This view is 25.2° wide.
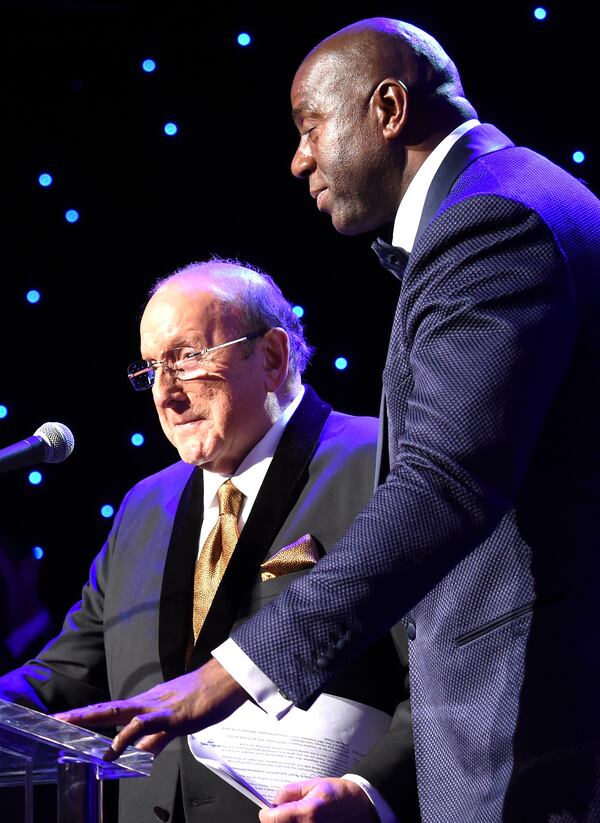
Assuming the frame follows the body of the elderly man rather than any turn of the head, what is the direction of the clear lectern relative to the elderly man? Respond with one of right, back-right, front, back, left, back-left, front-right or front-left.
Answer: front-left

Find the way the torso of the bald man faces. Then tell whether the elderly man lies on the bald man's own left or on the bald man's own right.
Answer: on the bald man's own right

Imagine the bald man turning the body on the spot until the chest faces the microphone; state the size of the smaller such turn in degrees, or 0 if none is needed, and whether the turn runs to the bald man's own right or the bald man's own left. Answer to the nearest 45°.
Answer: approximately 45° to the bald man's own right

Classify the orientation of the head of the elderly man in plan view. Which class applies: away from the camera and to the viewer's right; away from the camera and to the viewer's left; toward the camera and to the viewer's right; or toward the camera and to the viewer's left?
toward the camera and to the viewer's left

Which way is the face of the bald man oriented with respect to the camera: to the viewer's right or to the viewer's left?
to the viewer's left

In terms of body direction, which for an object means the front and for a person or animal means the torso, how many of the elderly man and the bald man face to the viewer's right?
0

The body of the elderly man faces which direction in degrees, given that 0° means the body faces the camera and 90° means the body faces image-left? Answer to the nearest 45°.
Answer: approximately 45°

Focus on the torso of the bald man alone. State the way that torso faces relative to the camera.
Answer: to the viewer's left

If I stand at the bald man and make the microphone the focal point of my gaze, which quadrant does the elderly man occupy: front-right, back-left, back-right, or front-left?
front-right
